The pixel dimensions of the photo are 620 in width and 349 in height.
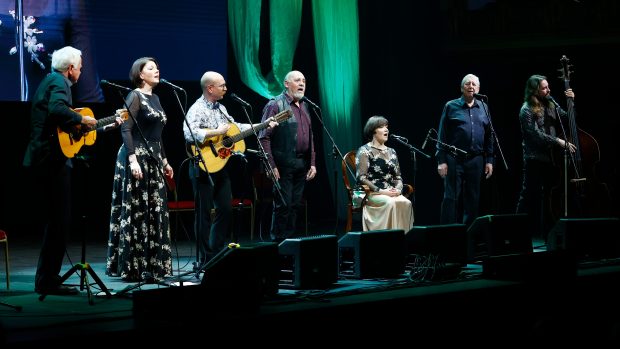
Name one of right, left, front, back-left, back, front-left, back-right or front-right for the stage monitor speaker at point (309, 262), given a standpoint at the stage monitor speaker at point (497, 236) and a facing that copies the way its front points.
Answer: left

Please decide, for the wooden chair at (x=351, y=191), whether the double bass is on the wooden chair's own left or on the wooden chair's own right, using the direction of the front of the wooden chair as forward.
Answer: on the wooden chair's own left

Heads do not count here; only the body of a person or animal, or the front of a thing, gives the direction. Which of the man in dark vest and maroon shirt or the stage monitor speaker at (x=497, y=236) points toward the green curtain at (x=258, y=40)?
the stage monitor speaker

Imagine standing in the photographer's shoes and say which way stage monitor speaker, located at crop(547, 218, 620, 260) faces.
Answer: facing away from the viewer and to the left of the viewer

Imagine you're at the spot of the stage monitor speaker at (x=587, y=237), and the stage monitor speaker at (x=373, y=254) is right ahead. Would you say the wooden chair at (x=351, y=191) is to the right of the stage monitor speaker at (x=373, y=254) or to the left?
right

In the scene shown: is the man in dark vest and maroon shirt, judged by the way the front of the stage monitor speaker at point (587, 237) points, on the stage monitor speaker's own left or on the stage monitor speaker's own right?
on the stage monitor speaker's own left

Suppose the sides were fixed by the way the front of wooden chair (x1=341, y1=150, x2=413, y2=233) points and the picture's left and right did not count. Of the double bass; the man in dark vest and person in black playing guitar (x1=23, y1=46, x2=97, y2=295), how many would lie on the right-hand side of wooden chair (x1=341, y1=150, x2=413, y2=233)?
2

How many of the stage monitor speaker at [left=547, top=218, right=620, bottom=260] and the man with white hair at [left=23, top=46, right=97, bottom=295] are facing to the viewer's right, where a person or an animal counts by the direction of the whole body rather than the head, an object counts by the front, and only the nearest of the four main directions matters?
1

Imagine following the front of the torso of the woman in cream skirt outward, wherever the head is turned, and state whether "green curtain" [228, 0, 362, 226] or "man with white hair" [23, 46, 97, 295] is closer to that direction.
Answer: the man with white hair

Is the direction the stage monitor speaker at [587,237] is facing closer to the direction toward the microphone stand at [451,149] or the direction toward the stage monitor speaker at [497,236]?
the microphone stand

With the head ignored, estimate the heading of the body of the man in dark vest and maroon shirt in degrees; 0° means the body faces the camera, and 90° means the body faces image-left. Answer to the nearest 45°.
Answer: approximately 315°

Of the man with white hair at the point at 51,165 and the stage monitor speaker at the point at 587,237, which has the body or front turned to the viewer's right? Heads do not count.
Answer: the man with white hair

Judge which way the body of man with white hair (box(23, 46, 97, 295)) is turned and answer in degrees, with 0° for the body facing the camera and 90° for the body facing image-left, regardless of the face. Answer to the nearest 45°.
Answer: approximately 270°

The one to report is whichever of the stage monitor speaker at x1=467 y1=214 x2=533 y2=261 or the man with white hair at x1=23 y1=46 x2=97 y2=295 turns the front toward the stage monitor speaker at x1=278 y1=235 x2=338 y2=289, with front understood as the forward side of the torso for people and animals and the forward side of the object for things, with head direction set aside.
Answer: the man with white hair
